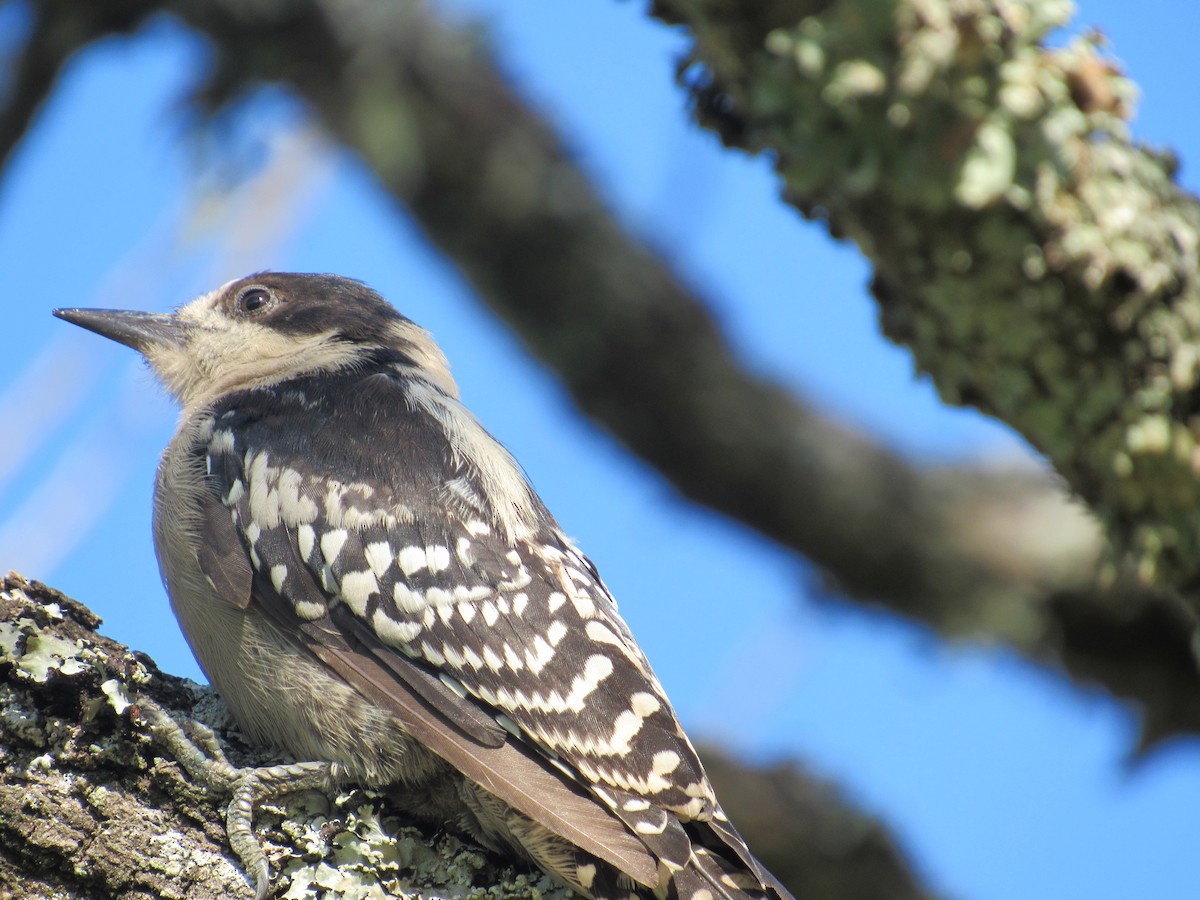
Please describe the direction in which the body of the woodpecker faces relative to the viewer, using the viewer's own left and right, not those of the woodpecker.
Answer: facing to the left of the viewer
